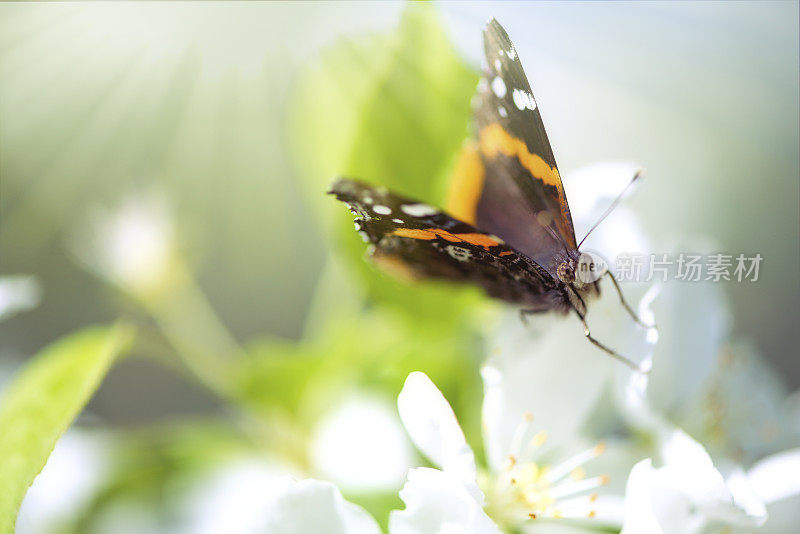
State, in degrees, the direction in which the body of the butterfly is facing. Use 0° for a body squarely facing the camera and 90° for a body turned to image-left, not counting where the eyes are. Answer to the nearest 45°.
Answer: approximately 315°
